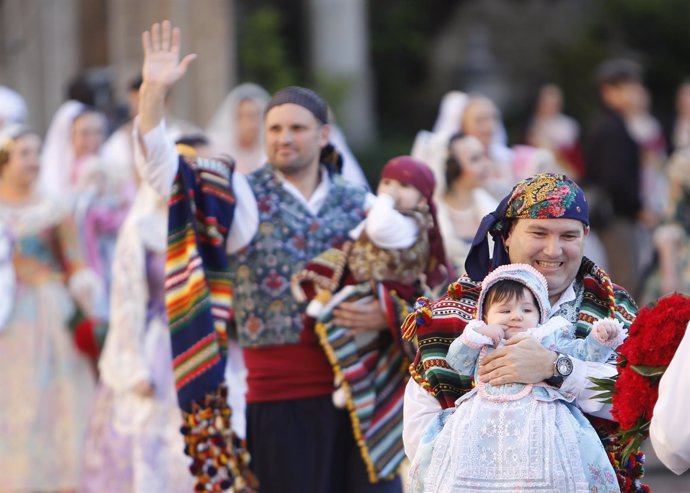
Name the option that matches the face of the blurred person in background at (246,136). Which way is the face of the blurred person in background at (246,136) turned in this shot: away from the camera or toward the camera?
toward the camera

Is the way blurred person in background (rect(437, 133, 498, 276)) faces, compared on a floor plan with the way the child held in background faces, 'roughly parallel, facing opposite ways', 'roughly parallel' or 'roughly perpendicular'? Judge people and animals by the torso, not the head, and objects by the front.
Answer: roughly perpendicular

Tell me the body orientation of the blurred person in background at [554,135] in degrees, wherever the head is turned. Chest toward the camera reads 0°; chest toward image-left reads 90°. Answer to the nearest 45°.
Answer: approximately 0°

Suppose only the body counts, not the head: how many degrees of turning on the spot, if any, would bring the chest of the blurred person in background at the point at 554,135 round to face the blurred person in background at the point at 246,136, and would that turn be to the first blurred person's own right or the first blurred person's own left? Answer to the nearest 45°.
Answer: approximately 45° to the first blurred person's own right

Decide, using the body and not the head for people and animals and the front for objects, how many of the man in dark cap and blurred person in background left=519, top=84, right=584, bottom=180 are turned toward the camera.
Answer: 2

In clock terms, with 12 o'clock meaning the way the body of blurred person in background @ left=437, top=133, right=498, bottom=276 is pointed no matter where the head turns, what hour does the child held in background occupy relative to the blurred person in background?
The child held in background is roughly at 2 o'clock from the blurred person in background.

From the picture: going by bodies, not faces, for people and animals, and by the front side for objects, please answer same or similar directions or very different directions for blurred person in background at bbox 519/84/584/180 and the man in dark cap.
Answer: same or similar directions

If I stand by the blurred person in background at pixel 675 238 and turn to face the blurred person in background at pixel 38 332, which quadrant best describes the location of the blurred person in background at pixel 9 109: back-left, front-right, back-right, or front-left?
front-right

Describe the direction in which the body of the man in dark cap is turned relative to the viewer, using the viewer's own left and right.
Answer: facing the viewer

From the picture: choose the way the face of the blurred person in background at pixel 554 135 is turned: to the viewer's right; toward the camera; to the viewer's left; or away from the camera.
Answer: toward the camera
